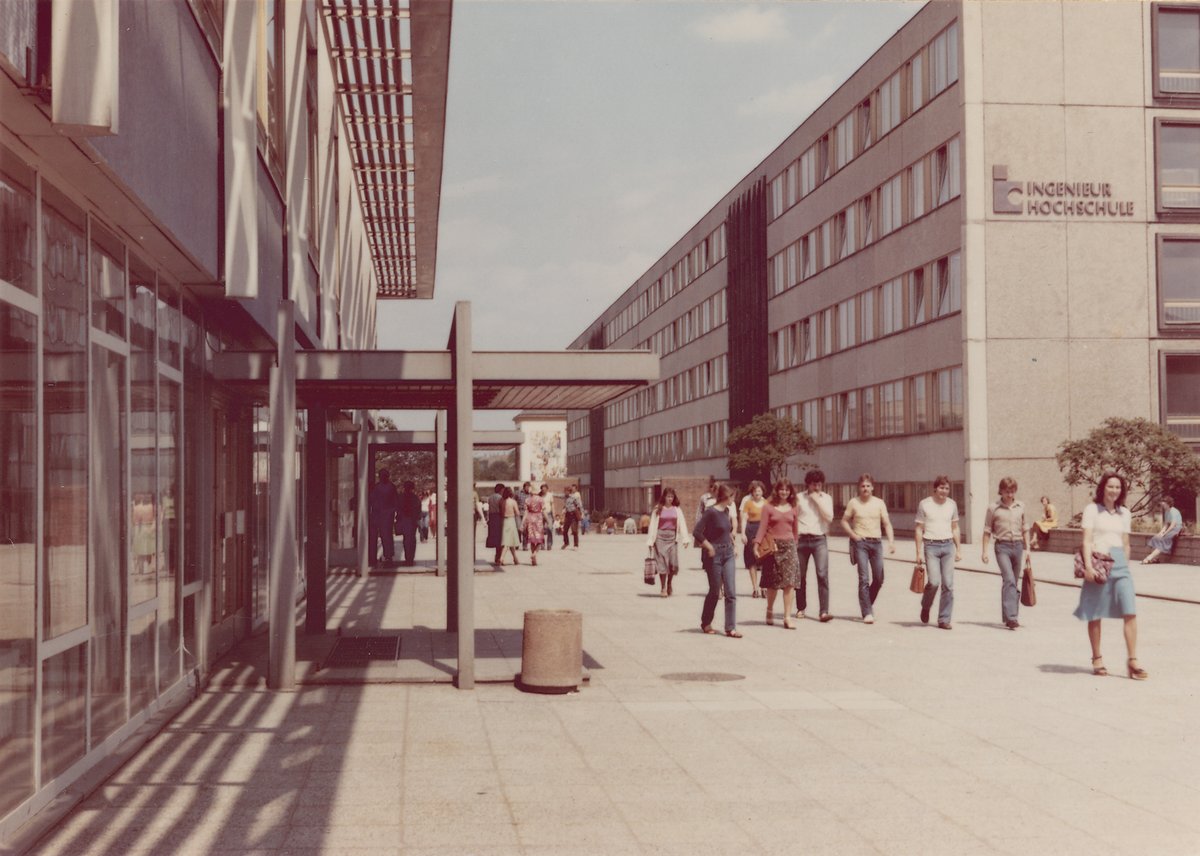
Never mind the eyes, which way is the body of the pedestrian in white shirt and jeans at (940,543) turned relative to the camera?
toward the camera

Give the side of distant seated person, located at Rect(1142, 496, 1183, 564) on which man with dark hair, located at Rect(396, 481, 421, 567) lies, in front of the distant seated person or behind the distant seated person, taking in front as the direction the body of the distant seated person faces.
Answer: in front

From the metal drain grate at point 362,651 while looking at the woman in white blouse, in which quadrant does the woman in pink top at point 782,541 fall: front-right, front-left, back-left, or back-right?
front-left

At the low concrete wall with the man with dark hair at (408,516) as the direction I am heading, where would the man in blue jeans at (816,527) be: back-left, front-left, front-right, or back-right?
front-left

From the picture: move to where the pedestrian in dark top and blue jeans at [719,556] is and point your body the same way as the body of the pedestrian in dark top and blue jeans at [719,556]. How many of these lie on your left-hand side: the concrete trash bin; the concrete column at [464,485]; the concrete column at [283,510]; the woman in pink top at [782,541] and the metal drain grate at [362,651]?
1

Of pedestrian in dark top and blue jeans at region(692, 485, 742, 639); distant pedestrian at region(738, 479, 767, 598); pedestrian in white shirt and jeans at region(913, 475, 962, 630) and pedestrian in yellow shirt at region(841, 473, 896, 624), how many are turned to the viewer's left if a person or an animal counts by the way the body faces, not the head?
0

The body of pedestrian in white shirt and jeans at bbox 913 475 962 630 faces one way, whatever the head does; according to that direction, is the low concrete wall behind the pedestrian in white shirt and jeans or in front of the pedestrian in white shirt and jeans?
behind

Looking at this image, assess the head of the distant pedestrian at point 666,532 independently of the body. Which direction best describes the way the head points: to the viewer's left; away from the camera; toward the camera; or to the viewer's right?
toward the camera

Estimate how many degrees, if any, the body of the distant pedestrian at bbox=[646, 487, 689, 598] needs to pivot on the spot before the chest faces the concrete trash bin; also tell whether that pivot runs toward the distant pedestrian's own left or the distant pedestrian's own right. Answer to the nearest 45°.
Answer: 0° — they already face it

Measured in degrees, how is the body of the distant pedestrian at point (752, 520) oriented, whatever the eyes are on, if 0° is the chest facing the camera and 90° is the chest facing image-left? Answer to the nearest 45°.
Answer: approximately 0°

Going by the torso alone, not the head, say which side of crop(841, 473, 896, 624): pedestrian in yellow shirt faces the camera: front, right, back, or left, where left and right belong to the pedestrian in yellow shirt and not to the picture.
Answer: front

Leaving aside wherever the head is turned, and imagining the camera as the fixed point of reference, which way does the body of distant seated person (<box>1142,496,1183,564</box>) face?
to the viewer's left

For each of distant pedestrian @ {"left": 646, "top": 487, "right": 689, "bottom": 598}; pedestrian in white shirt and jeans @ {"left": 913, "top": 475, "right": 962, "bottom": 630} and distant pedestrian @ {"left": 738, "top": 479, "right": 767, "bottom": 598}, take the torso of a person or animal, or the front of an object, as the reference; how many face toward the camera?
3

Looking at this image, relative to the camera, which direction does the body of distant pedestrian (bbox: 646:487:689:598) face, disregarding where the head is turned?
toward the camera

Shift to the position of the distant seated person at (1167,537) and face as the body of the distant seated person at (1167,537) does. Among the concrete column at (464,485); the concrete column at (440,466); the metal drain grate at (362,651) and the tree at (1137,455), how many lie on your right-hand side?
1

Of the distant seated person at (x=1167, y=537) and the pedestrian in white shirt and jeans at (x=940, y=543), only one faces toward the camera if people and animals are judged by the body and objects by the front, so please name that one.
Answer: the pedestrian in white shirt and jeans at (x=940, y=543)
